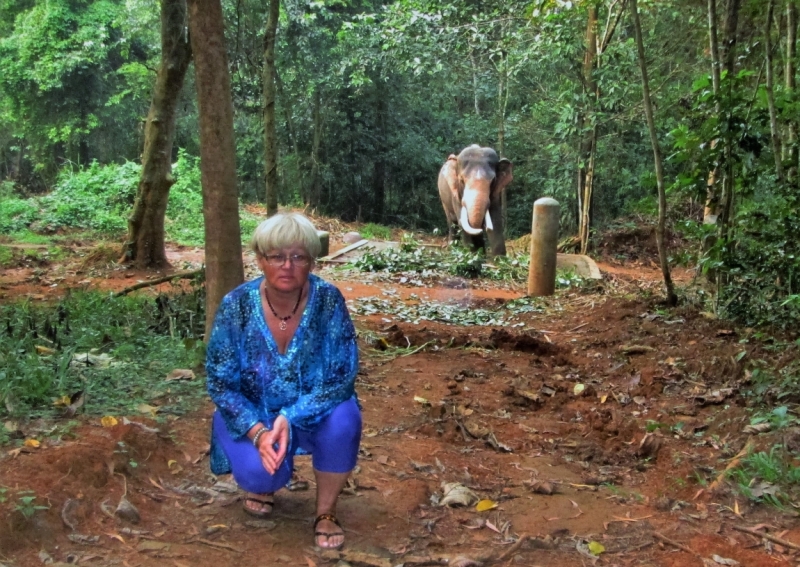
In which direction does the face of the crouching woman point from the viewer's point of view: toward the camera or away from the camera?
toward the camera

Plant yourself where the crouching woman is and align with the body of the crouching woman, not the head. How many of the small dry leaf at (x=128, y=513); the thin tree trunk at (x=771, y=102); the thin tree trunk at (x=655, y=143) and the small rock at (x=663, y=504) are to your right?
1

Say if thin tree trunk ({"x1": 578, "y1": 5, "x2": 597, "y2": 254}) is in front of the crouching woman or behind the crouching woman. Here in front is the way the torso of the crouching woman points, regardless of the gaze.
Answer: behind

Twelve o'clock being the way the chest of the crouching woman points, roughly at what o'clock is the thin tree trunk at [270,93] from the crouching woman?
The thin tree trunk is roughly at 6 o'clock from the crouching woman.

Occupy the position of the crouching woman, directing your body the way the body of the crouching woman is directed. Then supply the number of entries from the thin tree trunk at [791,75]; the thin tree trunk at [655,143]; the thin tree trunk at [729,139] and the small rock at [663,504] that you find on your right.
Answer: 0

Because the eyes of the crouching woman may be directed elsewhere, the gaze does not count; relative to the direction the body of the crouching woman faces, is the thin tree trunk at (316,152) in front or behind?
behind

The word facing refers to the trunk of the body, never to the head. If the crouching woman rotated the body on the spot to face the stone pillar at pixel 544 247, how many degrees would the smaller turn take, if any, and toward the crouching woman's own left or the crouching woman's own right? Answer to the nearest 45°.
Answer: approximately 135° to the crouching woman's own left

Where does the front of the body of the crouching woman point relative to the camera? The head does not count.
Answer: toward the camera

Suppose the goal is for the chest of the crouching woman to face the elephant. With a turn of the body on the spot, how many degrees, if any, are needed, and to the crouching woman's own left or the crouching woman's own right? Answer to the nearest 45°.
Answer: approximately 180°

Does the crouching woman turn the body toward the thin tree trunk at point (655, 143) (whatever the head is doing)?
no

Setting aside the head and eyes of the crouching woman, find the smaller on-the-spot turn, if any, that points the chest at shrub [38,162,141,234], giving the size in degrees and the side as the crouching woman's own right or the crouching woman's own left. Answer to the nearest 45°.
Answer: approximately 180°

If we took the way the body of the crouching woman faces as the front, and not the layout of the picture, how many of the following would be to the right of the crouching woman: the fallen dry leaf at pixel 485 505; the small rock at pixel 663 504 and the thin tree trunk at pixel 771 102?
0

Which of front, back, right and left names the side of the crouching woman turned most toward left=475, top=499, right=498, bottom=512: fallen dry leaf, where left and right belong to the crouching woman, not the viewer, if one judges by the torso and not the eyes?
left

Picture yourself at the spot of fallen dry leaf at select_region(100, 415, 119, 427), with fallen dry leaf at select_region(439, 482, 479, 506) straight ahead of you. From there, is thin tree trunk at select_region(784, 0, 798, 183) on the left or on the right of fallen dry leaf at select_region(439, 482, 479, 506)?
left

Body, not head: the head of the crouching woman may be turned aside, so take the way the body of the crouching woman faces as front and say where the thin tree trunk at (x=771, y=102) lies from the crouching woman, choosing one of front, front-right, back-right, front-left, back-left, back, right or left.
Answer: back-left

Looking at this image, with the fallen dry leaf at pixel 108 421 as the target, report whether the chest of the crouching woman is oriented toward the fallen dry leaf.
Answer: no

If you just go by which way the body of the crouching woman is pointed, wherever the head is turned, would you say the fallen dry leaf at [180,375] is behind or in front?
behind
